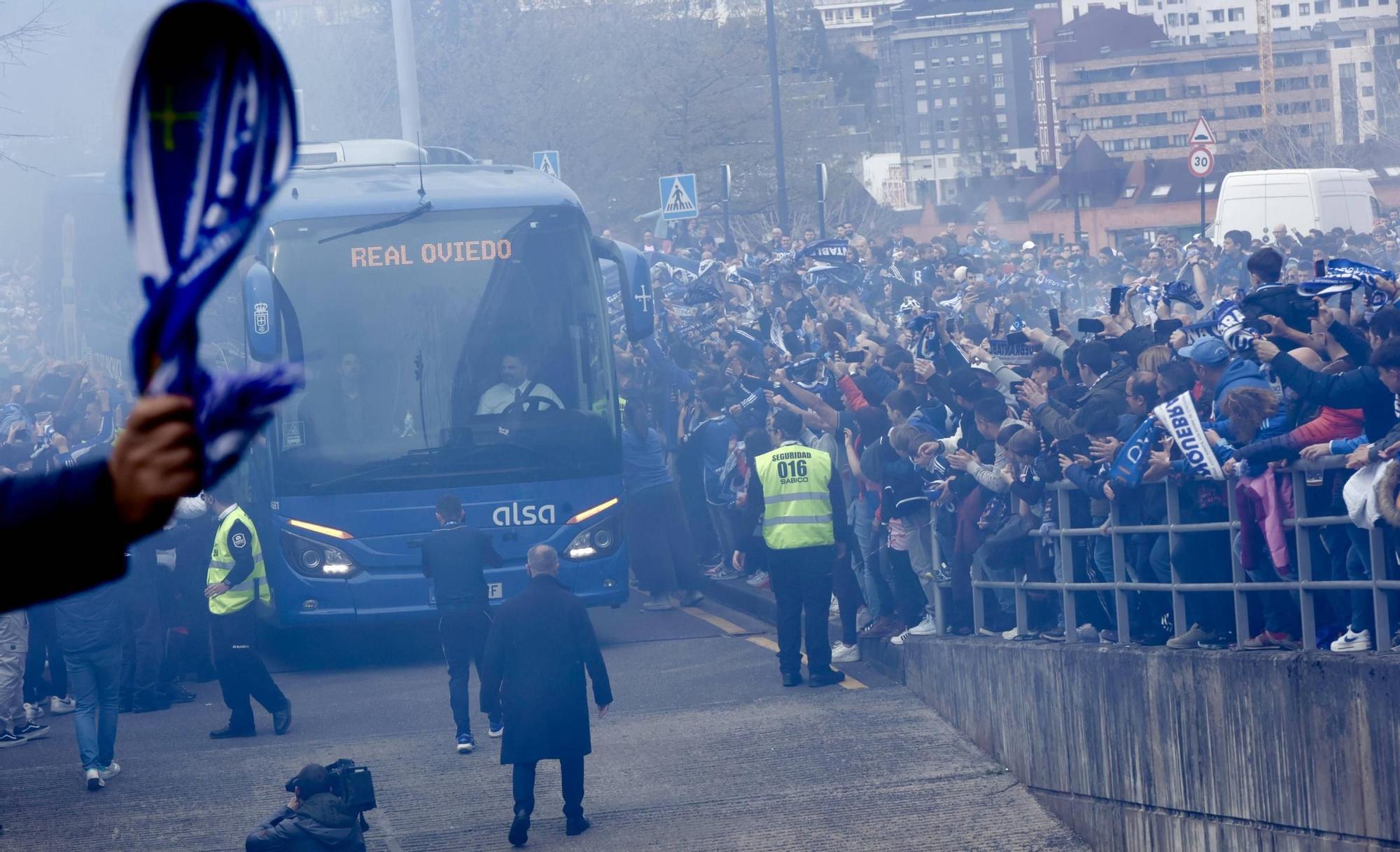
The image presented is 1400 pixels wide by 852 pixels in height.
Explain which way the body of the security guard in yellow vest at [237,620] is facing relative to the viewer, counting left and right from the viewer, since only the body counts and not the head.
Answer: facing to the left of the viewer

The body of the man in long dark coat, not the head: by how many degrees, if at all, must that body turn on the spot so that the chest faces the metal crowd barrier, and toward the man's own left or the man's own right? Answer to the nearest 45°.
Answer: approximately 90° to the man's own right

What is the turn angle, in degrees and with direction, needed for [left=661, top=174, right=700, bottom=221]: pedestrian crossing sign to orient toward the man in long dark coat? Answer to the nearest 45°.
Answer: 0° — it already faces them

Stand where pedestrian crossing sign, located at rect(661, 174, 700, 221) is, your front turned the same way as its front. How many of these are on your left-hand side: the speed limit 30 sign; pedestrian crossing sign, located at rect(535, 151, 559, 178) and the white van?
2

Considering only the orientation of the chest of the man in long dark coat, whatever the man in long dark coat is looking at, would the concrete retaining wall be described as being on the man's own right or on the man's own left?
on the man's own right

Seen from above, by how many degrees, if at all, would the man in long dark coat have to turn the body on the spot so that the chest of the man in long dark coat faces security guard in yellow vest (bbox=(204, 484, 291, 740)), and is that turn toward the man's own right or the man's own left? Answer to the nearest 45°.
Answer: approximately 45° to the man's own left

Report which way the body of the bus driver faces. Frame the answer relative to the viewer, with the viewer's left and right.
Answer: facing the viewer

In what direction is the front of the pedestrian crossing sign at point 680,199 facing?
toward the camera

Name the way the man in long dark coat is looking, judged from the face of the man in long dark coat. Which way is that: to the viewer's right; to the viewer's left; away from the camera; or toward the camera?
away from the camera

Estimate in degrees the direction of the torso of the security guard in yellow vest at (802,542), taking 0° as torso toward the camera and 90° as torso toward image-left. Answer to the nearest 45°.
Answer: approximately 180°

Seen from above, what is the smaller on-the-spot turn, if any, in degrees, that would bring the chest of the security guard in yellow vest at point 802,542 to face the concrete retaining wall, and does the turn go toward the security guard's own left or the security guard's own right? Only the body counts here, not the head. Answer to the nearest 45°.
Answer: approximately 135° to the security guard's own right

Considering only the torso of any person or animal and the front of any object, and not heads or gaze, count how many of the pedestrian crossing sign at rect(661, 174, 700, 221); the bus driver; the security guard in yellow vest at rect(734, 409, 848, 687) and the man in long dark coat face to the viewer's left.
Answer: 0

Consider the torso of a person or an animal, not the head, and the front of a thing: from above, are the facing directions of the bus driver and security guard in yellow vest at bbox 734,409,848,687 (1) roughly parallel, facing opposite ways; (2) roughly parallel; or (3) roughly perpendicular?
roughly parallel, facing opposite ways

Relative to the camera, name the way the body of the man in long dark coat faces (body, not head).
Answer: away from the camera

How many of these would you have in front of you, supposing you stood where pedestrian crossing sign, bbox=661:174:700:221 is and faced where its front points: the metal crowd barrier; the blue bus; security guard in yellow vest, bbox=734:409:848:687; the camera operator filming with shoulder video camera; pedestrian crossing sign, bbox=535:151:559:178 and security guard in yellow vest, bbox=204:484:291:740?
5

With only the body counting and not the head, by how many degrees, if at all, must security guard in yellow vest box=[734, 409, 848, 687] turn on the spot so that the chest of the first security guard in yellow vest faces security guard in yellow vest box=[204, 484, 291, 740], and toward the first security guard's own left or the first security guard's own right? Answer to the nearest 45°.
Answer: approximately 90° to the first security guard's own left
